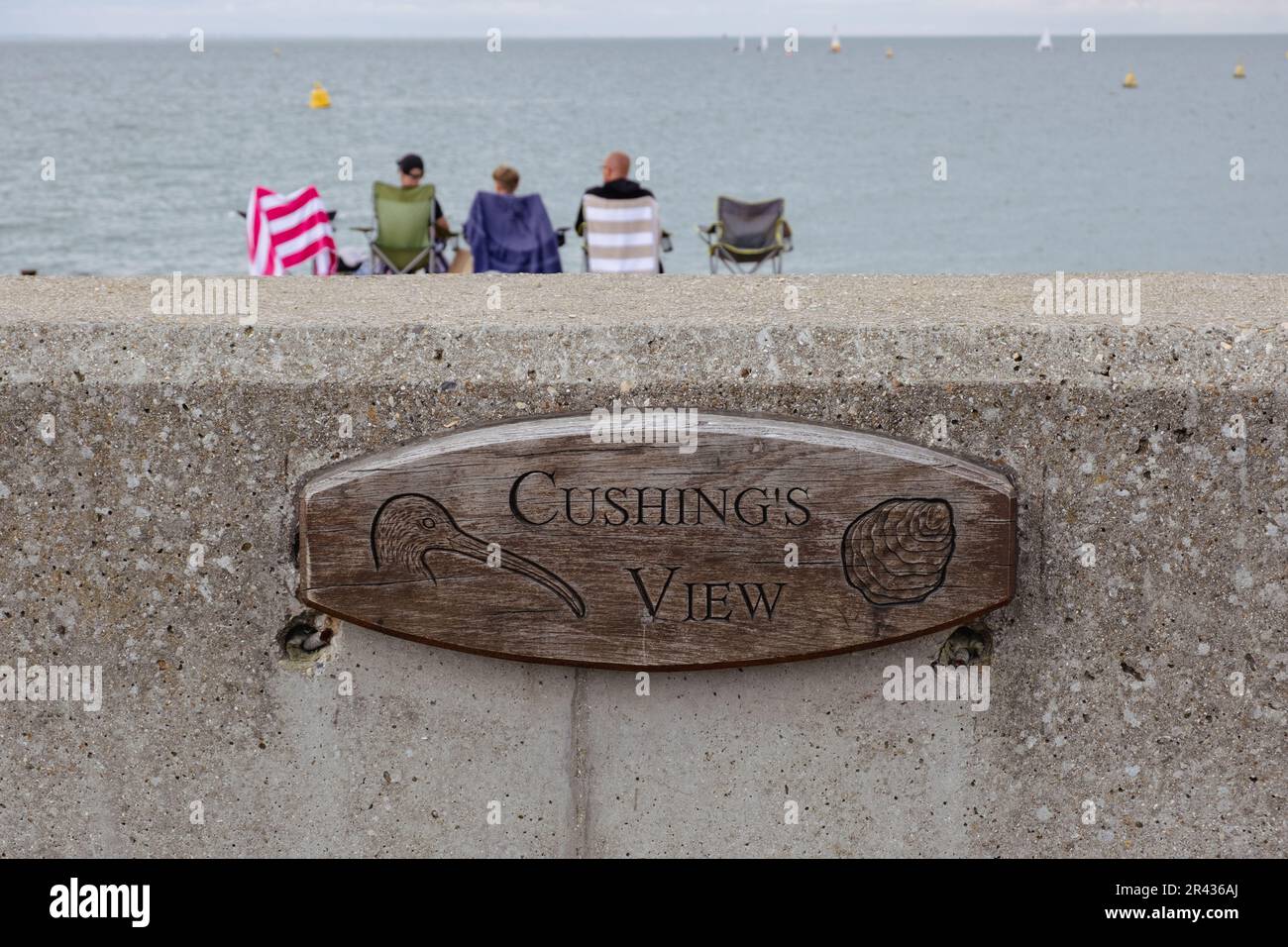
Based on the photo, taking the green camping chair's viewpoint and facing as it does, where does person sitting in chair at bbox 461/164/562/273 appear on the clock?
The person sitting in chair is roughly at 4 o'clock from the green camping chair.

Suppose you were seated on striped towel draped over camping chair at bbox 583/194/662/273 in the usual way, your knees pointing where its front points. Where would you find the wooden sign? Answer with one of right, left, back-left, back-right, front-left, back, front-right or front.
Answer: back

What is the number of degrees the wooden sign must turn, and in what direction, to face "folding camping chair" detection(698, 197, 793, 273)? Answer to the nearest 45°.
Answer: approximately 180°

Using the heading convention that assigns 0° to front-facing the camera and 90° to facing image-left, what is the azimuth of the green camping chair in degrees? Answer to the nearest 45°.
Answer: approximately 180°

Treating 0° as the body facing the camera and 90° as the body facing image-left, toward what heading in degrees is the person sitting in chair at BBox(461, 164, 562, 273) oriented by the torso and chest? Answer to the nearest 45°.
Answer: approximately 180°

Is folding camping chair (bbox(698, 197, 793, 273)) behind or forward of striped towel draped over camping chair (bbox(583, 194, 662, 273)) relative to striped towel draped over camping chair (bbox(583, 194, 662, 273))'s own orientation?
forward

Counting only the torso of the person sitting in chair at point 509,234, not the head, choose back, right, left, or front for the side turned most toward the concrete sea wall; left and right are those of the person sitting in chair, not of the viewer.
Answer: back

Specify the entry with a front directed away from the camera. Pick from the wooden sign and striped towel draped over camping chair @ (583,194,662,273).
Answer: the striped towel draped over camping chair

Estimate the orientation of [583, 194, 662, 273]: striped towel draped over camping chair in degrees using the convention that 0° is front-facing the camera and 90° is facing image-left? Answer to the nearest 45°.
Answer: approximately 180°

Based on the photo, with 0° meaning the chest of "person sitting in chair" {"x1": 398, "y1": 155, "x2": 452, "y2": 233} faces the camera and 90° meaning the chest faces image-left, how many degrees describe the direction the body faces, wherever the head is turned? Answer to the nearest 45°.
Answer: approximately 180°

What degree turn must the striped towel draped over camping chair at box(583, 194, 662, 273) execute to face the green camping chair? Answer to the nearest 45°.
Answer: approximately 90° to its left

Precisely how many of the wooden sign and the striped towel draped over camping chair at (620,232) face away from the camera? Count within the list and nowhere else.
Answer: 1

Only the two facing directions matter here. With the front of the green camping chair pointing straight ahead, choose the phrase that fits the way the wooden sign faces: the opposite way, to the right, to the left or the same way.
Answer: the opposite way
